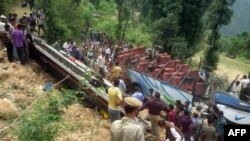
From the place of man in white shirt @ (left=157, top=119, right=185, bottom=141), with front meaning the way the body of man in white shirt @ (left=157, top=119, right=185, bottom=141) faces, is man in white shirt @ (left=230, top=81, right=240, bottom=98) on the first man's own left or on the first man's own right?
on the first man's own right
